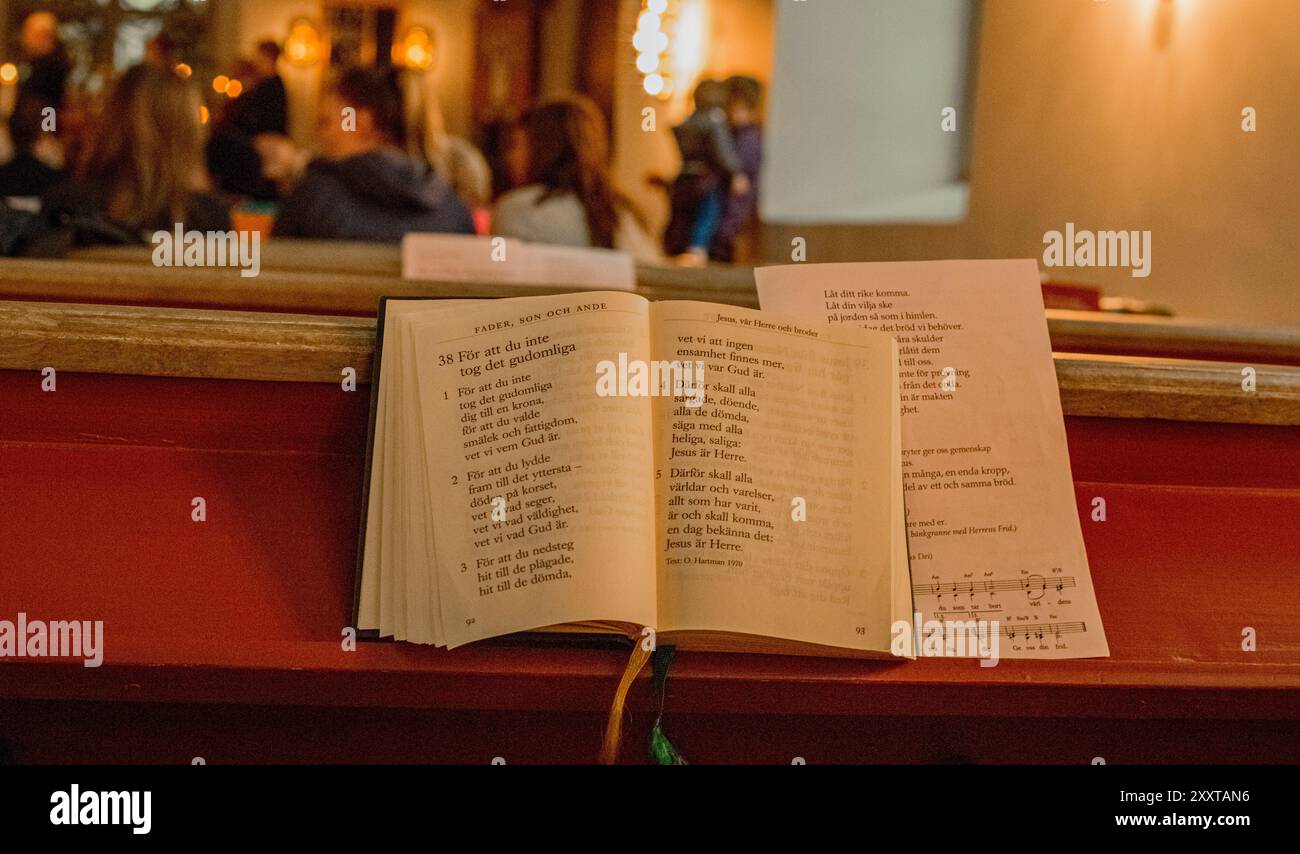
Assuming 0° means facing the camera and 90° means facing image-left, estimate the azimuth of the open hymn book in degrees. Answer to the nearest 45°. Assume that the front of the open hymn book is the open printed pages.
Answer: approximately 0°

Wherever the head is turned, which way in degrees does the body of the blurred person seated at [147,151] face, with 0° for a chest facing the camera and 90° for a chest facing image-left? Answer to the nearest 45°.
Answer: approximately 180°

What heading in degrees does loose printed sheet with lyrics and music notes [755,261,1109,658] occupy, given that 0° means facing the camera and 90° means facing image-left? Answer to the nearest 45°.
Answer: approximately 0°

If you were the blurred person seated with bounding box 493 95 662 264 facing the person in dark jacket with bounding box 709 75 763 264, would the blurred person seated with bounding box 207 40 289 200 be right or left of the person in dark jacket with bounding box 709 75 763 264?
left

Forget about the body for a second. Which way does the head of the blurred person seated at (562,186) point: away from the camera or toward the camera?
away from the camera

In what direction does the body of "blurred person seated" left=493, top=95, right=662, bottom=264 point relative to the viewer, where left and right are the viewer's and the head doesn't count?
facing away from the viewer

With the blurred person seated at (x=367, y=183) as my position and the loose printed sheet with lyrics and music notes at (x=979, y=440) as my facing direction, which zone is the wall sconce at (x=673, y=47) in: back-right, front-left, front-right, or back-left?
back-left
